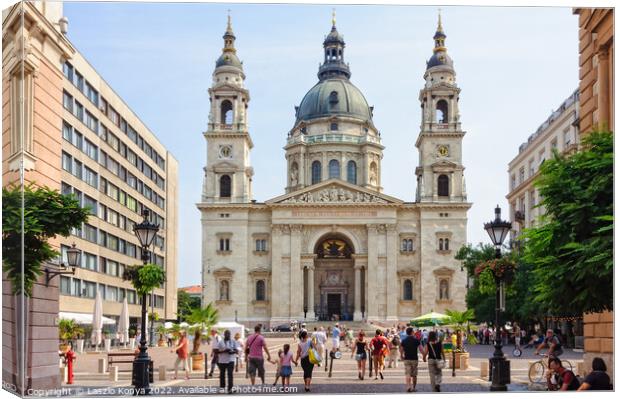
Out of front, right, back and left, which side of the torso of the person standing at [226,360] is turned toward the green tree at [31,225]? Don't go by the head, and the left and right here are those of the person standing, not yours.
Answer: right

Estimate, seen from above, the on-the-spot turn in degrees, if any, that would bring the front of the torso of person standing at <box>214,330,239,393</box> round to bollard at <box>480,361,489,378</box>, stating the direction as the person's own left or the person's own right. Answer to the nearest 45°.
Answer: approximately 135° to the person's own left

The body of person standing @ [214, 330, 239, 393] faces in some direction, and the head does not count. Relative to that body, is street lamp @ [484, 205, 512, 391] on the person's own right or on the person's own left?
on the person's own left

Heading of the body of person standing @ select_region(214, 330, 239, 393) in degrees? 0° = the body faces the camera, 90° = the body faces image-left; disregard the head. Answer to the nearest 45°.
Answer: approximately 0°
